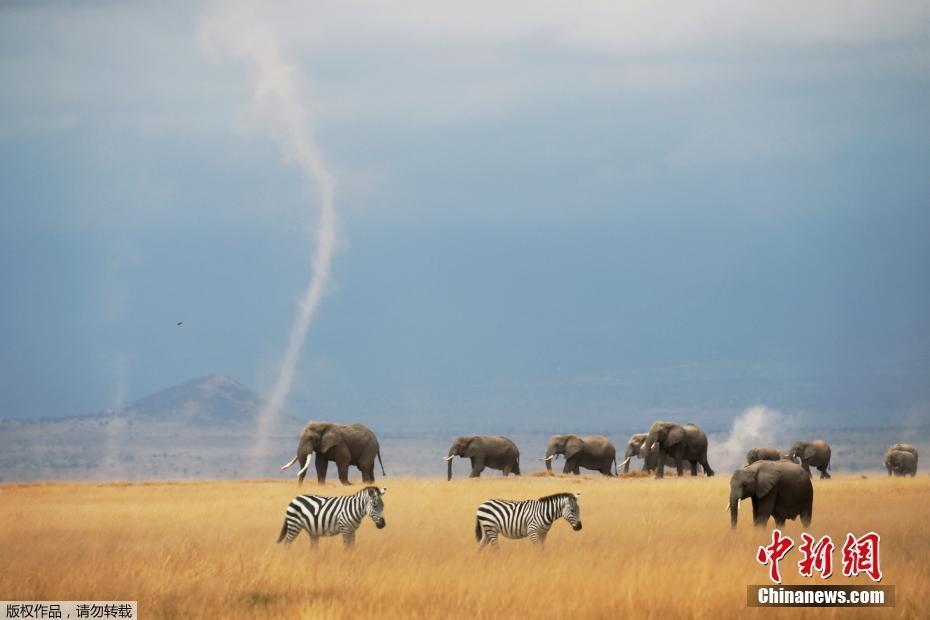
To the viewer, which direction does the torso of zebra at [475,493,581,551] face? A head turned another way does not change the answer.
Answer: to the viewer's right

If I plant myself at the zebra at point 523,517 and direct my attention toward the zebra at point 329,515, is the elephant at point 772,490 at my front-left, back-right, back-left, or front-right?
back-right

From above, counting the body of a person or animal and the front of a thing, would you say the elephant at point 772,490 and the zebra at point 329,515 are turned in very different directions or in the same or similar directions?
very different directions

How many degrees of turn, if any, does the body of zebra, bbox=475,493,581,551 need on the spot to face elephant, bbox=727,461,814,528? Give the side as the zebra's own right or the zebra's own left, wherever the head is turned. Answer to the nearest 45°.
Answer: approximately 45° to the zebra's own left

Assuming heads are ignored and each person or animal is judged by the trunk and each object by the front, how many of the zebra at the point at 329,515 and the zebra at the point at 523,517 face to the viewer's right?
2

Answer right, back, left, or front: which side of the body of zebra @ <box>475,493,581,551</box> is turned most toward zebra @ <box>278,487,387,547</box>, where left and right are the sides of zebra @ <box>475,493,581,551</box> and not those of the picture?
back

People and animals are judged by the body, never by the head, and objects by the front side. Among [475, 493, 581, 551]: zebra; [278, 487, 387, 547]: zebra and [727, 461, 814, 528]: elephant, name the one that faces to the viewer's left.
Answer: the elephant

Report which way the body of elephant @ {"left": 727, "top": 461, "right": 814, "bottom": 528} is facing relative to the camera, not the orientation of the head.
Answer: to the viewer's left

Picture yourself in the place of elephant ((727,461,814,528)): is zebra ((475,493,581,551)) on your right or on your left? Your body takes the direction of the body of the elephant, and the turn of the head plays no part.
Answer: on your left

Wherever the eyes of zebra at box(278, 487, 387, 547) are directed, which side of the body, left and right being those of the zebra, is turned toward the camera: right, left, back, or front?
right

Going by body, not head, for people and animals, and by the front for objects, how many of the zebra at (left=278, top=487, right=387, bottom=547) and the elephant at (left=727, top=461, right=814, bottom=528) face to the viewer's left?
1
